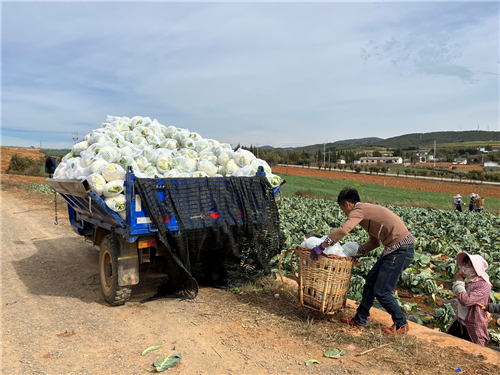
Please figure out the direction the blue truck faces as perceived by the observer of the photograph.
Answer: facing away from the viewer and to the left of the viewer

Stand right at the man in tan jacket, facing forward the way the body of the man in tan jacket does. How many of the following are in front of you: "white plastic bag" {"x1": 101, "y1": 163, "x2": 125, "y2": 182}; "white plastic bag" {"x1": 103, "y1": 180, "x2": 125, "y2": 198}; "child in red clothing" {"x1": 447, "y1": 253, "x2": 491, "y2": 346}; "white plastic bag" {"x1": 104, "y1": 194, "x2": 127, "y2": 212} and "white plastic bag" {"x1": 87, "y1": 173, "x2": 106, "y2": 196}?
4

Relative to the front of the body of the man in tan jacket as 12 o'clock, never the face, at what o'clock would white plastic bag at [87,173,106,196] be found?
The white plastic bag is roughly at 12 o'clock from the man in tan jacket.

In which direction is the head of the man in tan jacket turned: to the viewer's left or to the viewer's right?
to the viewer's left

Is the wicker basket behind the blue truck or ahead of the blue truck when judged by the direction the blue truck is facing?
behind

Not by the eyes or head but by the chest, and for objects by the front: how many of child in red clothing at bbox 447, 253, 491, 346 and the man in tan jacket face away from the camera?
0

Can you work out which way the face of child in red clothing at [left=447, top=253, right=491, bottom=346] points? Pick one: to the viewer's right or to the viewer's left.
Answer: to the viewer's left

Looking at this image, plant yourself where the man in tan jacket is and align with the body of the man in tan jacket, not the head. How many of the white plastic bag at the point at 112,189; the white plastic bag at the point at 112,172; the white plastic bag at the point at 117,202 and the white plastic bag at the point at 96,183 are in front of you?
4

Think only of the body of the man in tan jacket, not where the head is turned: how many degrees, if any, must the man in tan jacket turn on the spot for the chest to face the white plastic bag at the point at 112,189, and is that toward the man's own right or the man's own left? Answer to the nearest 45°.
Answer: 0° — they already face it

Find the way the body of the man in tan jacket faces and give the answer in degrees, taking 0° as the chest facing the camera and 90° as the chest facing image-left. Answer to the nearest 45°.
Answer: approximately 90°
